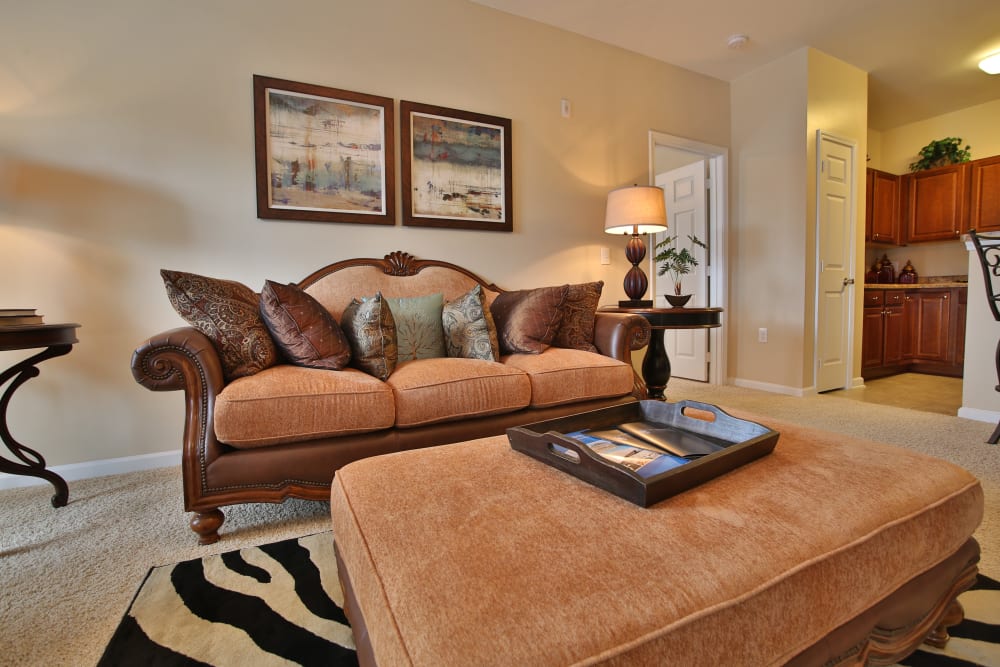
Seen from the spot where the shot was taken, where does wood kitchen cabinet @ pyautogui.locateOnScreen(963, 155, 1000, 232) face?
facing the viewer and to the left of the viewer

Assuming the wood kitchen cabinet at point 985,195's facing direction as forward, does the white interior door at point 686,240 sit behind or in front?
in front

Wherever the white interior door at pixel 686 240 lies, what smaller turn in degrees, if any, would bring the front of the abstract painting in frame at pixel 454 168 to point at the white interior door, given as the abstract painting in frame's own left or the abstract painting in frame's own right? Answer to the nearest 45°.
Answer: approximately 90° to the abstract painting in frame's own left

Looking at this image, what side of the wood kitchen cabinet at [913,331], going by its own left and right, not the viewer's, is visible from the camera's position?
front

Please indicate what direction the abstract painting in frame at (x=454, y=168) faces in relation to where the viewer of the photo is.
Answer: facing the viewer and to the right of the viewer

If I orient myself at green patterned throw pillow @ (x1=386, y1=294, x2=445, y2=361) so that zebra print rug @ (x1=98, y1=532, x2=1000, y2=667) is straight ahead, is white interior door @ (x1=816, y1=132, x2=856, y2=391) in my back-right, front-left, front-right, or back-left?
back-left

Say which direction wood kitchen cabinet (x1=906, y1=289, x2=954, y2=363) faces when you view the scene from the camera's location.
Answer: facing the viewer
